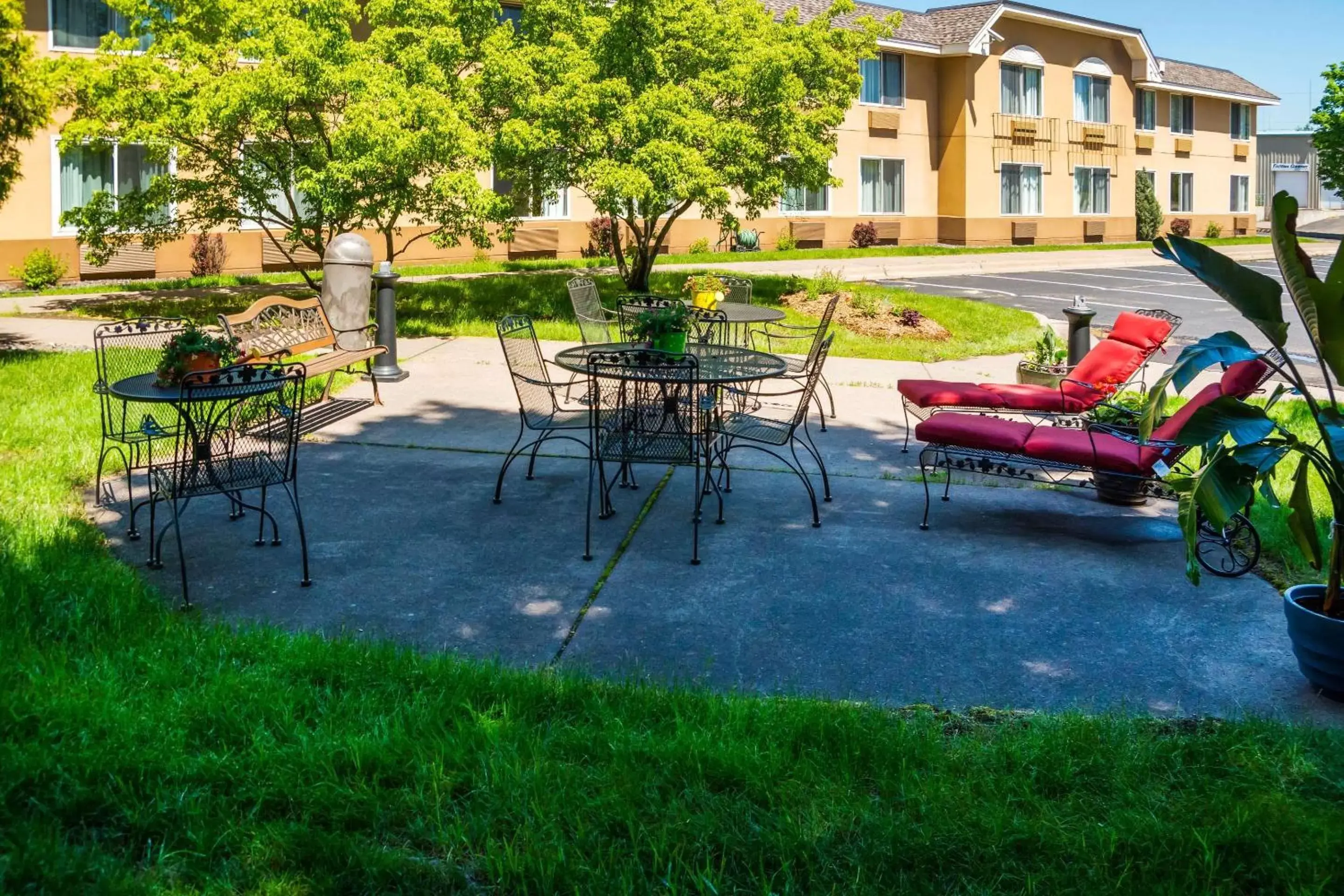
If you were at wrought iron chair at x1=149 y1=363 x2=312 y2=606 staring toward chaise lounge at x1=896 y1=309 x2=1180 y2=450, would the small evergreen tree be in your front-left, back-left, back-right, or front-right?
front-left

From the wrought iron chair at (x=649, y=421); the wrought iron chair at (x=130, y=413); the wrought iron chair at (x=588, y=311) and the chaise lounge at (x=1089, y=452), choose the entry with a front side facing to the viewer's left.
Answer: the chaise lounge

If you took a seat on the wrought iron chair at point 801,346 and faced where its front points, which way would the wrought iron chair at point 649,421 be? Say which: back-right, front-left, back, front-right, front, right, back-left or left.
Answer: left

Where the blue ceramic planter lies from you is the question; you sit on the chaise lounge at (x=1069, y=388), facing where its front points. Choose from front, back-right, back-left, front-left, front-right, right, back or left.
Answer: left

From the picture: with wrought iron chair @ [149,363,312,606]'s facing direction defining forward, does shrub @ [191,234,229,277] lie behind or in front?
in front

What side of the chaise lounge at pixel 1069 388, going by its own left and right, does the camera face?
left

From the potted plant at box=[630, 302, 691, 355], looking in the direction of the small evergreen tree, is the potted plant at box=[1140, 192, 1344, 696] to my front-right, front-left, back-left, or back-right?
back-right

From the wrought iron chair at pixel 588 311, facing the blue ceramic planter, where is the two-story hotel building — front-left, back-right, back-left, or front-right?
back-left

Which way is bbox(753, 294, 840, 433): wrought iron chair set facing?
to the viewer's left

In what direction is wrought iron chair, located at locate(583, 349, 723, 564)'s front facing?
away from the camera

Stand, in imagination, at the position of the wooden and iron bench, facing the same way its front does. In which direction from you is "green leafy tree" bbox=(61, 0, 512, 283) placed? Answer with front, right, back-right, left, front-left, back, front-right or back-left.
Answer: back-left

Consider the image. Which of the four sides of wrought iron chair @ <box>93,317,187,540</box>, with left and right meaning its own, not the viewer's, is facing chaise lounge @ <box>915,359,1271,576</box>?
front

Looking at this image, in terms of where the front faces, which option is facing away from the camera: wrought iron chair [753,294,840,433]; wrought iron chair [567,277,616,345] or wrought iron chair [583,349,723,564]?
wrought iron chair [583,349,723,564]

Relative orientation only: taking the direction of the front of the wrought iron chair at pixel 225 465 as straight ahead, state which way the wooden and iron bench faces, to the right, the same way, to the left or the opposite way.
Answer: the opposite way

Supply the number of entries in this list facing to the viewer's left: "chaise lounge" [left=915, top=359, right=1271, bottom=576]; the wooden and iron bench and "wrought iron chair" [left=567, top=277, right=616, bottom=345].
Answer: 1
